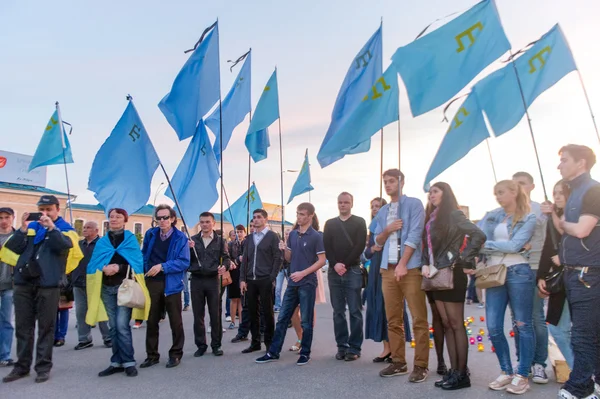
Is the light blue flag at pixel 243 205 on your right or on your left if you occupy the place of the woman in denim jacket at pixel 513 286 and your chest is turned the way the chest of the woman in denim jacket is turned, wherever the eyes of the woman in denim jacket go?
on your right

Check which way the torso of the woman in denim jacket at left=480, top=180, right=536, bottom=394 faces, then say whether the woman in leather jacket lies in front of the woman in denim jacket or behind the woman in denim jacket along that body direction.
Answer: in front

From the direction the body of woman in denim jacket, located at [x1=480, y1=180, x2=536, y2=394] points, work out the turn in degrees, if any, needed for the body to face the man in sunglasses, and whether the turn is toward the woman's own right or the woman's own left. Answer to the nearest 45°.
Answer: approximately 45° to the woman's own right

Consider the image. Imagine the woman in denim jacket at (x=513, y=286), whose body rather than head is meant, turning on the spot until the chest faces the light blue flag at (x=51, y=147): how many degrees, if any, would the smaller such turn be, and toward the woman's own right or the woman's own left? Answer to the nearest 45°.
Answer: approximately 45° to the woman's own right

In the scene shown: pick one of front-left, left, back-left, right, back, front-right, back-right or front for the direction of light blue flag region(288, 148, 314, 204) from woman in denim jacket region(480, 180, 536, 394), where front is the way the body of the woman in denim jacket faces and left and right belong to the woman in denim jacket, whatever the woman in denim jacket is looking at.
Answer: right

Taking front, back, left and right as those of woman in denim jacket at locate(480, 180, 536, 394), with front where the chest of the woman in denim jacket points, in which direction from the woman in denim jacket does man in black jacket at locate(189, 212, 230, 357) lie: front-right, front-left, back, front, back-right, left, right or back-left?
front-right

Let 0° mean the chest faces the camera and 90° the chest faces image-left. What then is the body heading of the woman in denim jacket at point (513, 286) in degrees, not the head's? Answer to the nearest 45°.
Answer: approximately 45°
